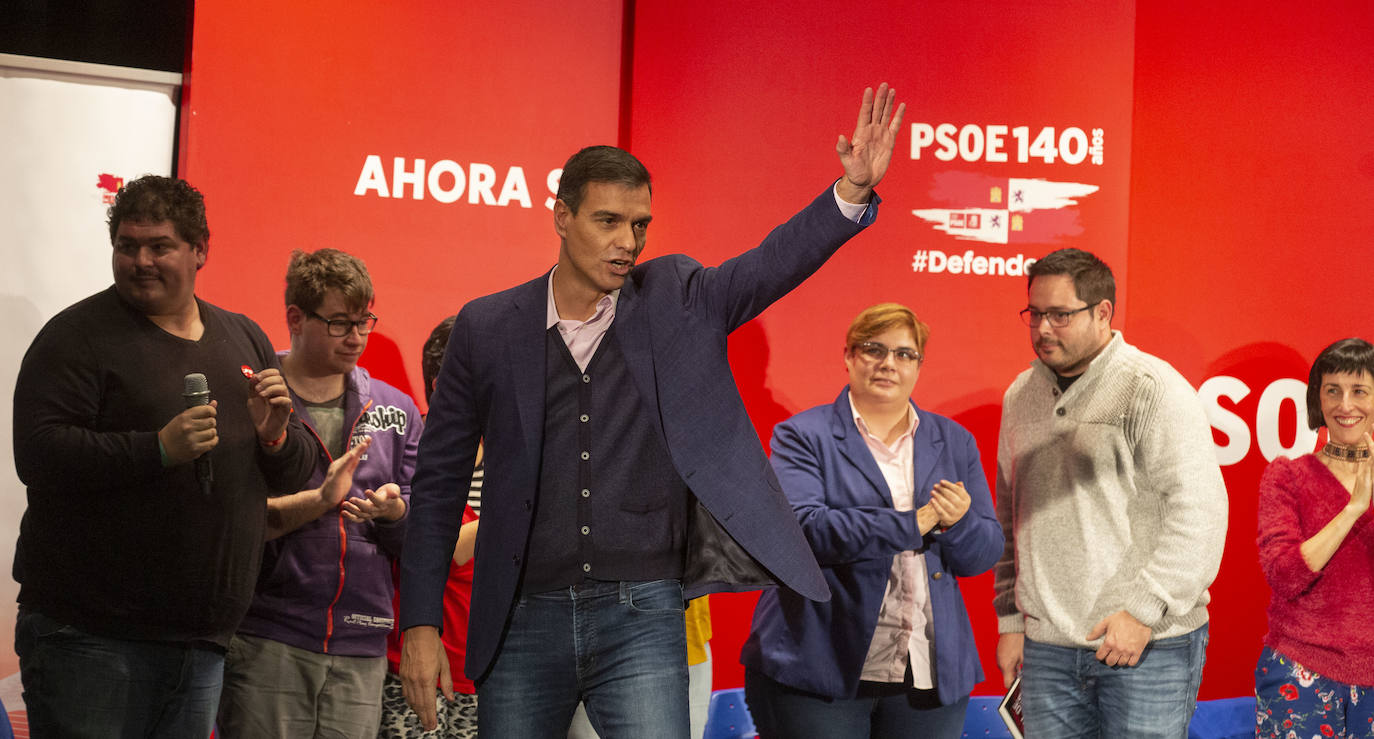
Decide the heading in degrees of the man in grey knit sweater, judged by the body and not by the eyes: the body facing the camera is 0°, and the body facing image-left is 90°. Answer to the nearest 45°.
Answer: approximately 45°

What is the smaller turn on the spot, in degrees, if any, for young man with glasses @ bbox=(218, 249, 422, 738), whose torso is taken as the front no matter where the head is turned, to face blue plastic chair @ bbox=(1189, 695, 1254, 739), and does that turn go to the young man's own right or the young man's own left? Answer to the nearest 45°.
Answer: approximately 45° to the young man's own left

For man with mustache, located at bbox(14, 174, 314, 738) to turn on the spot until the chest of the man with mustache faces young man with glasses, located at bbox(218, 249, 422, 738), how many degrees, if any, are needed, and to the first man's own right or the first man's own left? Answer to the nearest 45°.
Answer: approximately 90° to the first man's own left

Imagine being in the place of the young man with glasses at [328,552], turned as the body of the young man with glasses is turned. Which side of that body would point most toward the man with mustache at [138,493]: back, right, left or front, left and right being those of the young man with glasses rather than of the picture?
right

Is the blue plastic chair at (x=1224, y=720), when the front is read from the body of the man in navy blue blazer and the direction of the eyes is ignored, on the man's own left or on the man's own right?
on the man's own left

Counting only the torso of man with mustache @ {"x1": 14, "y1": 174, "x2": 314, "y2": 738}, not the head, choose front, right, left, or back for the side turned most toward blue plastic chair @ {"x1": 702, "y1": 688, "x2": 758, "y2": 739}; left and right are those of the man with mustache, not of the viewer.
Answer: left

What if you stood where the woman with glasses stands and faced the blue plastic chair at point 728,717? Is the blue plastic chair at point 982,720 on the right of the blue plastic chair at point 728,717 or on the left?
right

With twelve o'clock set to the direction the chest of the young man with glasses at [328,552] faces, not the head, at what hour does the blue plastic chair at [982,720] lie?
The blue plastic chair is roughly at 10 o'clock from the young man with glasses.
